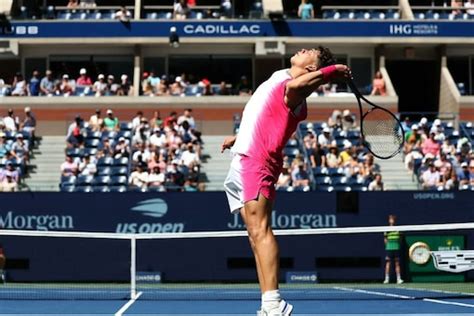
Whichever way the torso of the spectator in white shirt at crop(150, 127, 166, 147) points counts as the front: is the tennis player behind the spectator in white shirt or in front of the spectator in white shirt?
in front

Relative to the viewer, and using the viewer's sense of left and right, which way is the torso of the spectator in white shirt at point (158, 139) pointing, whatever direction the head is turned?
facing the viewer

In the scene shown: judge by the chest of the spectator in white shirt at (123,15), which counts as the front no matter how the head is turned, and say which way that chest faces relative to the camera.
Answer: toward the camera

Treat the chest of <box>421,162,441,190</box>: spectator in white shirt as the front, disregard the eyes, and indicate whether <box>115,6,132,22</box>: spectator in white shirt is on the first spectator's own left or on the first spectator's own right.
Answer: on the first spectator's own right

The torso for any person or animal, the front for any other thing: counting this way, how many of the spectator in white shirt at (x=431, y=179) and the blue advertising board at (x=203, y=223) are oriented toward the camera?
2

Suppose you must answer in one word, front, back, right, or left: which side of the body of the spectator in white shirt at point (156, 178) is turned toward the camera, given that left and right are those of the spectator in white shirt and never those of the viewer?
front

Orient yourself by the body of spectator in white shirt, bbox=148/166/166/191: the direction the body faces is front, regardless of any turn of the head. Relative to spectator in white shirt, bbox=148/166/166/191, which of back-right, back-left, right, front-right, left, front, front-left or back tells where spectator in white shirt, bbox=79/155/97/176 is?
back-right

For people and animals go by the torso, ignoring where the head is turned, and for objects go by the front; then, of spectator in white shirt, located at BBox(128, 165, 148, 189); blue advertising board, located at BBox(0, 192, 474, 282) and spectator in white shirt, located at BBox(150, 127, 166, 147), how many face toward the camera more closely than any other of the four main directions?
3

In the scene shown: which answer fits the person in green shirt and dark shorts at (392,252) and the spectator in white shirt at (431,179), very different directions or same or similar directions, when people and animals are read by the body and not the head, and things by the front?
same or similar directions

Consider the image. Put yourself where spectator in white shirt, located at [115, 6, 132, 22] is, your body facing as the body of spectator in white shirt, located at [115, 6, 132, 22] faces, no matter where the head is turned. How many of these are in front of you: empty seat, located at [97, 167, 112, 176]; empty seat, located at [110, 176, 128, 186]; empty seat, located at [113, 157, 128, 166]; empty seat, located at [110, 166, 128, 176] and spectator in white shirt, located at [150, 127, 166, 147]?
5

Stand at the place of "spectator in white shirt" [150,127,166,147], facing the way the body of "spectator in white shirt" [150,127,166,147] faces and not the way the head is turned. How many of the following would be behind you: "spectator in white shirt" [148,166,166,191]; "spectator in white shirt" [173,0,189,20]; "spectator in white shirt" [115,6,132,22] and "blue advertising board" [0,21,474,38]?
3

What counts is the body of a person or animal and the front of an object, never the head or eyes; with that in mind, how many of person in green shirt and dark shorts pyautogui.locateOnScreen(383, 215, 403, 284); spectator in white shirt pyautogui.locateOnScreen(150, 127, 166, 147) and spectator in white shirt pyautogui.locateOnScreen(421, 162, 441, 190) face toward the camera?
3

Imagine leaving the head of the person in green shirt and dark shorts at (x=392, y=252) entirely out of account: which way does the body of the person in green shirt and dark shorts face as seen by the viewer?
toward the camera
